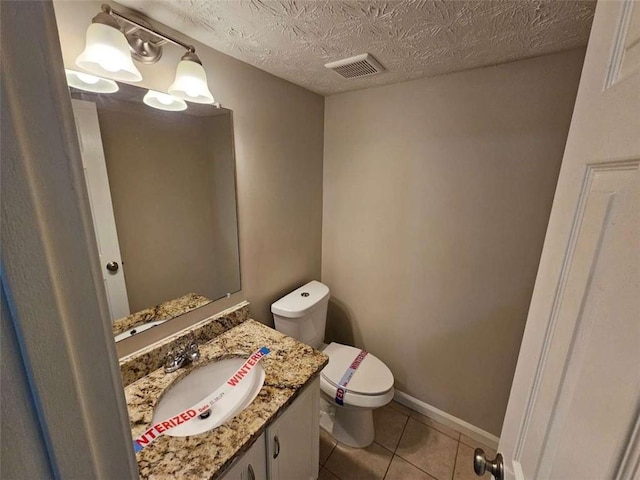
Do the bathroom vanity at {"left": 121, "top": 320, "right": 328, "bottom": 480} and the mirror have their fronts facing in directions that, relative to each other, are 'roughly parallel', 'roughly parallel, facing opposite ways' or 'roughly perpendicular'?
roughly parallel

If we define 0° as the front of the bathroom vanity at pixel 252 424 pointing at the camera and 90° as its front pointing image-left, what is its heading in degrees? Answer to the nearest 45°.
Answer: approximately 315°

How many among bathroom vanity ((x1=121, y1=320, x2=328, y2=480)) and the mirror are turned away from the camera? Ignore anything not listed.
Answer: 0

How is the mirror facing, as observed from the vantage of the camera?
facing the viewer and to the right of the viewer

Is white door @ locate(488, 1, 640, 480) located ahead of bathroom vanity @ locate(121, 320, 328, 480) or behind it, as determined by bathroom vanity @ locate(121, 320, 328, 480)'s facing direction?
ahead

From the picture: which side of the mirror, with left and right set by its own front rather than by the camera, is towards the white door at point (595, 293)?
front
